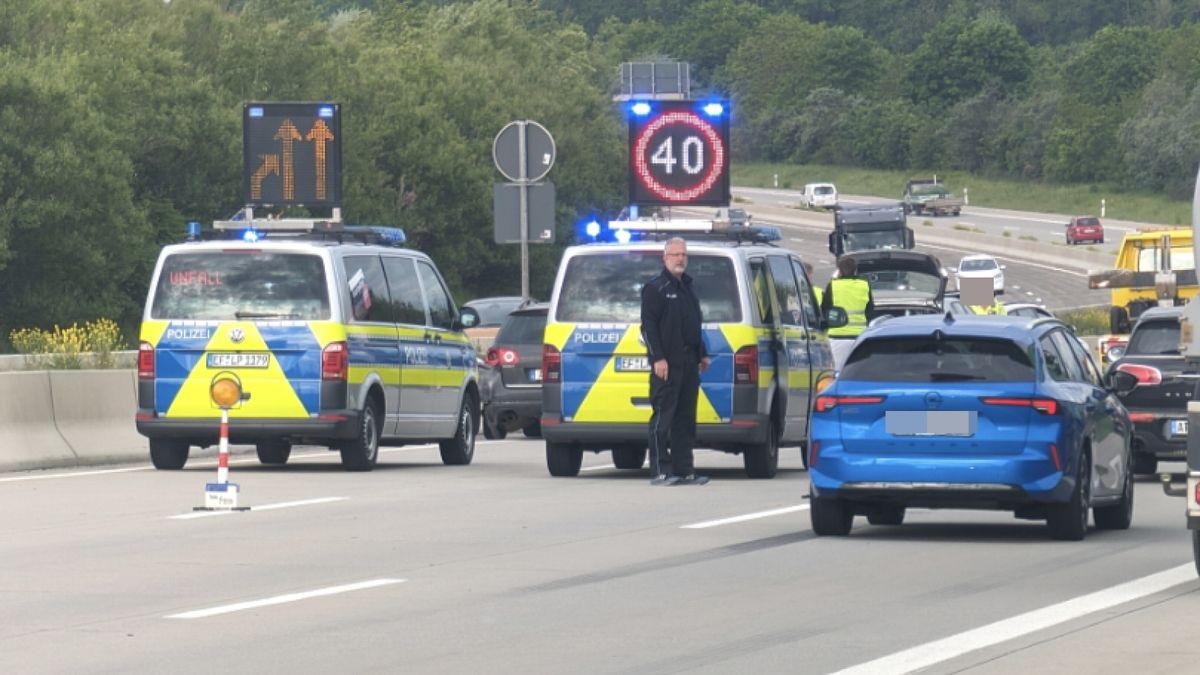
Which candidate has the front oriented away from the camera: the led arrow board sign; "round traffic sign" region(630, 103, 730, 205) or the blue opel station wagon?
the blue opel station wagon

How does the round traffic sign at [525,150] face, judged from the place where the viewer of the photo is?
facing away from the viewer

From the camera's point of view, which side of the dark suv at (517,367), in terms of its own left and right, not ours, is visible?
back

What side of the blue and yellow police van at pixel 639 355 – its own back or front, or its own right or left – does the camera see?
back

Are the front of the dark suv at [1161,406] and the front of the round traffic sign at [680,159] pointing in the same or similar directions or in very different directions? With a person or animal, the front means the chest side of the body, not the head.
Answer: very different directions

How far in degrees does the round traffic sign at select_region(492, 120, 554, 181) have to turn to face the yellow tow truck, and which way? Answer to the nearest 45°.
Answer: approximately 45° to its right

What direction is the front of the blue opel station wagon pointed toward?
away from the camera

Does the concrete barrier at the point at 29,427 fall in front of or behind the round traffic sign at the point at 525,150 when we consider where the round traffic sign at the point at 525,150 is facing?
behind

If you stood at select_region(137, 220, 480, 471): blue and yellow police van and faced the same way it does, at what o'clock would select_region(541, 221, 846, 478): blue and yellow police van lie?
select_region(541, 221, 846, 478): blue and yellow police van is roughly at 2 o'clock from select_region(137, 220, 480, 471): blue and yellow police van.

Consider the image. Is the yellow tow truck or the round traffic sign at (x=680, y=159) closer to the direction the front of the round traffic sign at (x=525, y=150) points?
the yellow tow truck

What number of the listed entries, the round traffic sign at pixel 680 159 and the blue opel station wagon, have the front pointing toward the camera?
1

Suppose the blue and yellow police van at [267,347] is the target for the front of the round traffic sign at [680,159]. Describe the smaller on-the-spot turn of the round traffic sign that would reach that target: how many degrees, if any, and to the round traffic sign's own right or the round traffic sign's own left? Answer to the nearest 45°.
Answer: approximately 45° to the round traffic sign's own right

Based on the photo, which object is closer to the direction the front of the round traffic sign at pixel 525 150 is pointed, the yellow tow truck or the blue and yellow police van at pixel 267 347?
the yellow tow truck

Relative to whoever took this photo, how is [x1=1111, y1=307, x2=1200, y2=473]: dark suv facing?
facing away from the viewer

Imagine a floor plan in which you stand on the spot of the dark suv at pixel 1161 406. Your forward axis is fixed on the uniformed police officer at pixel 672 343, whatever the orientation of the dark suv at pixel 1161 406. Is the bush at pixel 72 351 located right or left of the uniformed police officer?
right

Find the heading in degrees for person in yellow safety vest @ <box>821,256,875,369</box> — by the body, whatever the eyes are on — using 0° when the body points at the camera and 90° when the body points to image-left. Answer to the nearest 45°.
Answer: approximately 180°
